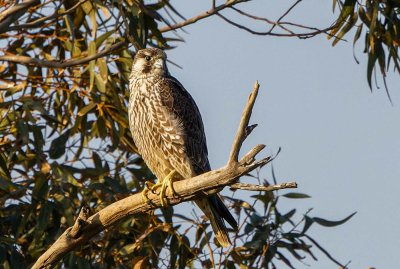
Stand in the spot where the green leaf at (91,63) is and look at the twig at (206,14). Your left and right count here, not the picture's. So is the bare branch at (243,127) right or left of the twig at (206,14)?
right

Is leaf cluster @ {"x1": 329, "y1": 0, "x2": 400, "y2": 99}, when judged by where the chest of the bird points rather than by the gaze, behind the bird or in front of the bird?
behind

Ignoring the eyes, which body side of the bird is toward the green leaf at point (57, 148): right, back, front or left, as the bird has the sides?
right

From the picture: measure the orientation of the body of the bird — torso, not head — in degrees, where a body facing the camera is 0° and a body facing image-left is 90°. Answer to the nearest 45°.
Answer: approximately 45°

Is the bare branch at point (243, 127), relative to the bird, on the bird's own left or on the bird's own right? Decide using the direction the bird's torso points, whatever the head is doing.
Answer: on the bird's own left

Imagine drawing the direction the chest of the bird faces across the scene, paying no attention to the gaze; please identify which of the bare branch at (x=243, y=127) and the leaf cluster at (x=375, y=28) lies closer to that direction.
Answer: the bare branch
